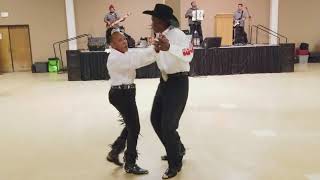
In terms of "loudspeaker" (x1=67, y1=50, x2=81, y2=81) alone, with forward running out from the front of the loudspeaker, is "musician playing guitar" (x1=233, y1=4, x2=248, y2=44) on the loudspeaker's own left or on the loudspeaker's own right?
on the loudspeaker's own left

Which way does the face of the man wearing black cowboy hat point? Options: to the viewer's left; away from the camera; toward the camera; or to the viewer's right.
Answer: to the viewer's left

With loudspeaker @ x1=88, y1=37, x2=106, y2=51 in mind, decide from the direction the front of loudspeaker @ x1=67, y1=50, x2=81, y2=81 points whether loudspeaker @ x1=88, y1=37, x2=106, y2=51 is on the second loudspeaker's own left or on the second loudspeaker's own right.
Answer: on the second loudspeaker's own left

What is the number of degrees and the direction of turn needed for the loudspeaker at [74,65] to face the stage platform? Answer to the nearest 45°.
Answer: approximately 90° to its left

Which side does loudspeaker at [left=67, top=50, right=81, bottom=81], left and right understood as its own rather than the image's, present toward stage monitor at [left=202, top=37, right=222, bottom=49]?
left

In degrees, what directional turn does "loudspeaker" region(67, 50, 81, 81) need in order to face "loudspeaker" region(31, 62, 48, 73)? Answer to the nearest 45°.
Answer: approximately 135° to its right

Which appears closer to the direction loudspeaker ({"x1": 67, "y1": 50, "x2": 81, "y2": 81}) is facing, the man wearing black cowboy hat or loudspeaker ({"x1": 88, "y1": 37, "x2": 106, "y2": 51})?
the man wearing black cowboy hat

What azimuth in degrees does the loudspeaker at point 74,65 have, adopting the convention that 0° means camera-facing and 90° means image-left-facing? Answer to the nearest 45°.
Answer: approximately 0°
